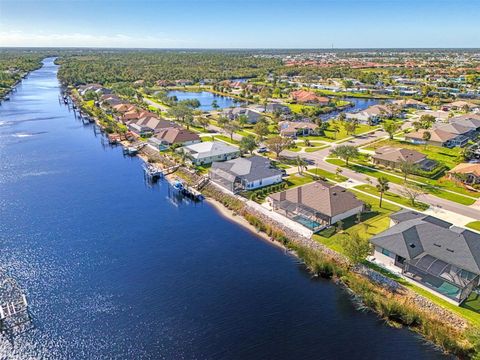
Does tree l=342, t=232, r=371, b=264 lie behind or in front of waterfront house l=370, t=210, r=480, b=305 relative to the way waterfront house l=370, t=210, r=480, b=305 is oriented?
behind

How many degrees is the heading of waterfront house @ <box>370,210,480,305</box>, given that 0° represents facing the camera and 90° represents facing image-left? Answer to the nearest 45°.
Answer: approximately 225°
